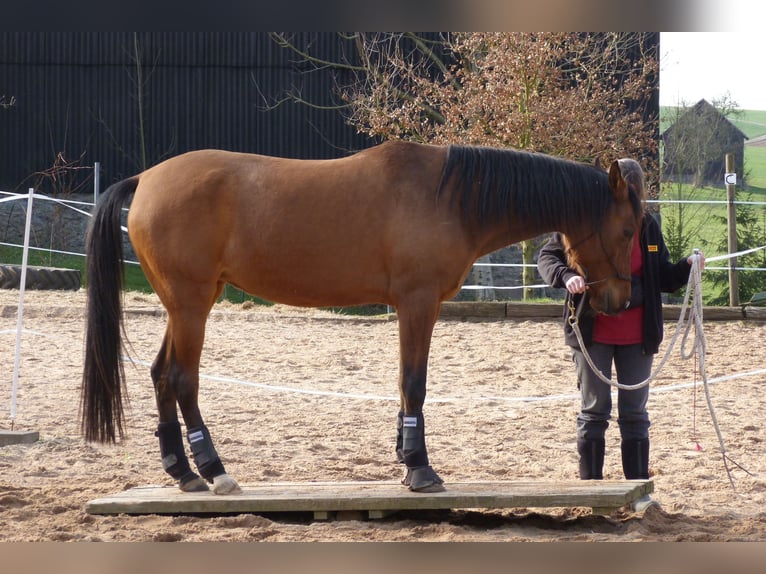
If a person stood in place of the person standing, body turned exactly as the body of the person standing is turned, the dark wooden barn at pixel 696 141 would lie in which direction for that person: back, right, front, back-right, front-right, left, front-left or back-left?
back

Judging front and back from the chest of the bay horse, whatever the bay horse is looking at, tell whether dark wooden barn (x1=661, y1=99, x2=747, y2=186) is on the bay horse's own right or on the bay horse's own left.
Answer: on the bay horse's own left

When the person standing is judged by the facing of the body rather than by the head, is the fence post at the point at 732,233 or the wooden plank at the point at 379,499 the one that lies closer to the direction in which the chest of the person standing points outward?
the wooden plank

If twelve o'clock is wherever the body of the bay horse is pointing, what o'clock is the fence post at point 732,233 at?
The fence post is roughly at 10 o'clock from the bay horse.

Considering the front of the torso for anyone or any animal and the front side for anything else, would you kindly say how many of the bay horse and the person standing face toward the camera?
1

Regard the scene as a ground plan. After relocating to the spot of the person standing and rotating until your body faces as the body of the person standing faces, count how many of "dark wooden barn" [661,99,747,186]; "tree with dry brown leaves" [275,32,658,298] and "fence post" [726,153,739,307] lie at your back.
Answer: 3

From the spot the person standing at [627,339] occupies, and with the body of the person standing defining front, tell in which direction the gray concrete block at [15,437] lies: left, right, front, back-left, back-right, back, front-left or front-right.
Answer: right

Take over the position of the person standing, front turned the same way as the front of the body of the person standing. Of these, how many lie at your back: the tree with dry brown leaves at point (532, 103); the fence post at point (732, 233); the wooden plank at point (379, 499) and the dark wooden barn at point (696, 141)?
3

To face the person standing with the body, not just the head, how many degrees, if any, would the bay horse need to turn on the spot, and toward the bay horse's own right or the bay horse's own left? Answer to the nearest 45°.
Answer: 0° — it already faces them

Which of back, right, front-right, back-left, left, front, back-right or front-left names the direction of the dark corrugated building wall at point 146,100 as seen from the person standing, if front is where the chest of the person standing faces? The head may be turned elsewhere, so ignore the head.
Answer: back-right

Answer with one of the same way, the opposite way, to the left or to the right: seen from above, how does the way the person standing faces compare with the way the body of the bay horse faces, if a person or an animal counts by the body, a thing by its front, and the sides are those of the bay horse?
to the right

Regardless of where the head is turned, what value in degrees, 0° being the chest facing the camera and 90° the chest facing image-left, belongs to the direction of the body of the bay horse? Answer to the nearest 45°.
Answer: approximately 270°

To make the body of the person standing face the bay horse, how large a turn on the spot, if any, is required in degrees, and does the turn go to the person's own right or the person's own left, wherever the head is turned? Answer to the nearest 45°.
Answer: approximately 45° to the person's own right
